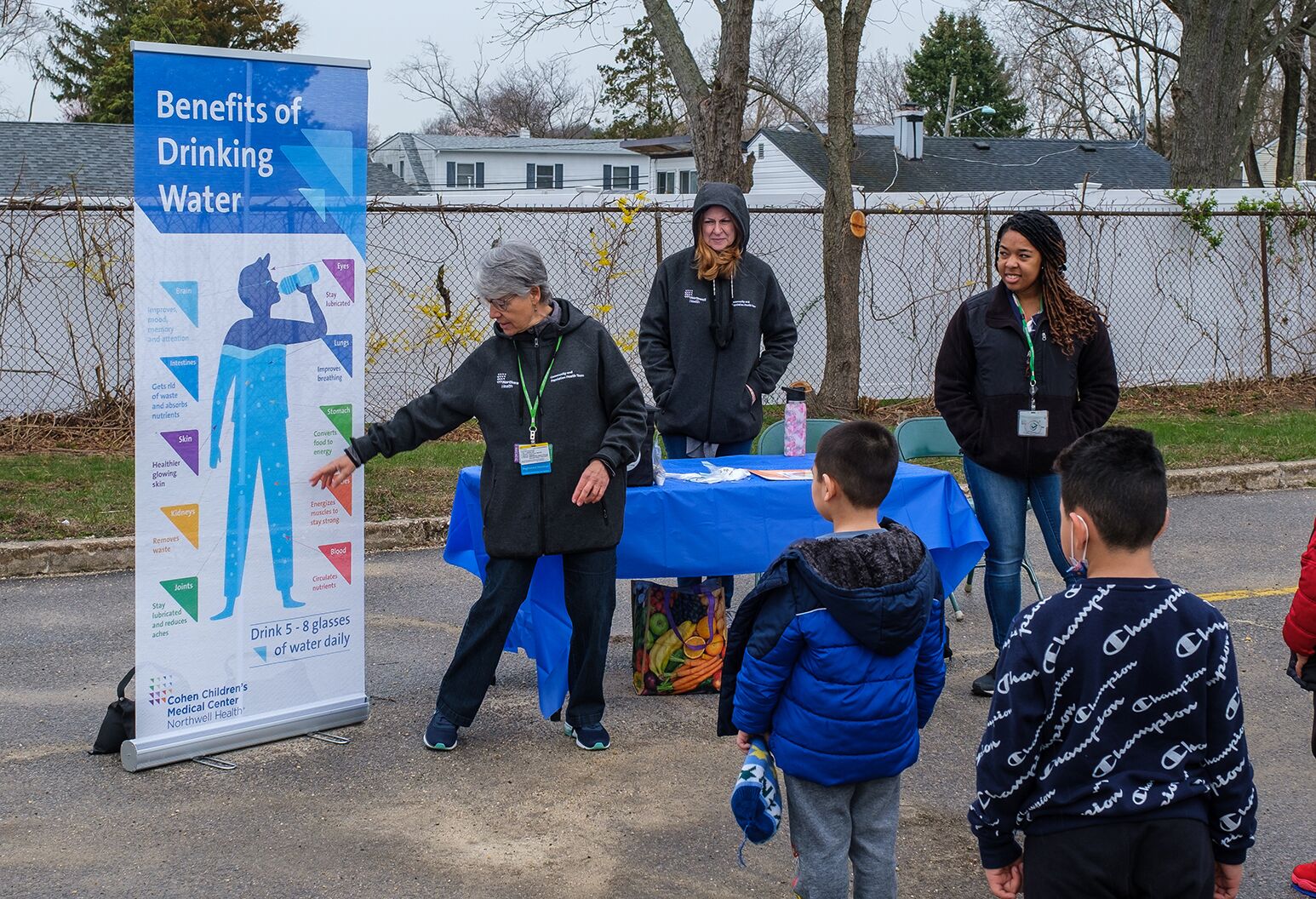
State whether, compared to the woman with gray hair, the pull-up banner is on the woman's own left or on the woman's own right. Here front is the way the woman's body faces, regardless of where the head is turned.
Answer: on the woman's own right

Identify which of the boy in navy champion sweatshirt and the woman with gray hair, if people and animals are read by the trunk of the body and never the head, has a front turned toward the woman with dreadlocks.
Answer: the boy in navy champion sweatshirt

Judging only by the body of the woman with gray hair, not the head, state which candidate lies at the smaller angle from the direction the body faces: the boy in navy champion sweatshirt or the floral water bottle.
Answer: the boy in navy champion sweatshirt

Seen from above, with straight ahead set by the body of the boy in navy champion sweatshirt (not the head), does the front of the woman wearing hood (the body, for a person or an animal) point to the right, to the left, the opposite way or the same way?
the opposite way

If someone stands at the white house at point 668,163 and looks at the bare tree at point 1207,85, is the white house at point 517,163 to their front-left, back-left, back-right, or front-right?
back-right

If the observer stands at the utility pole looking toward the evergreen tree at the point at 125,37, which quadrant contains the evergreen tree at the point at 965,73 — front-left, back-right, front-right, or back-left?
back-right

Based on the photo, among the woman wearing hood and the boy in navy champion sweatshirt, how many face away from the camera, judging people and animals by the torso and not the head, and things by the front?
1

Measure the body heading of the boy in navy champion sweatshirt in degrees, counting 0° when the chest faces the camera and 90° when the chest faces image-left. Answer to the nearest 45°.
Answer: approximately 180°

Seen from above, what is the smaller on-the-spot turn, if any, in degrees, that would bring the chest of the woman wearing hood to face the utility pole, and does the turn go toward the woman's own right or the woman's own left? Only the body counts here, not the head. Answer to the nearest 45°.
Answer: approximately 180°
